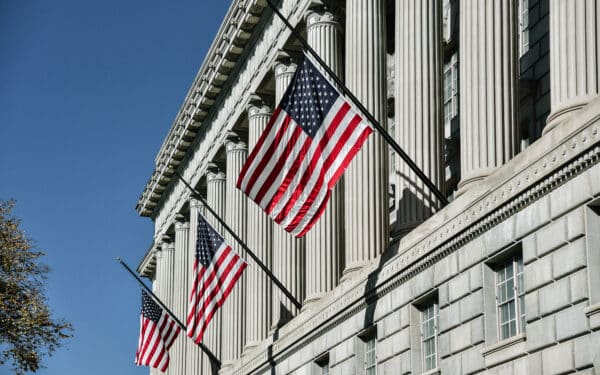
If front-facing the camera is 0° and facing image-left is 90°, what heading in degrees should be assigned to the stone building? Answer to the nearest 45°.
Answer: approximately 45°

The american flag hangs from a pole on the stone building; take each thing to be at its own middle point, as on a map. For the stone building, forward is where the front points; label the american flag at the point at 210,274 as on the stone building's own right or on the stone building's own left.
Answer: on the stone building's own right
